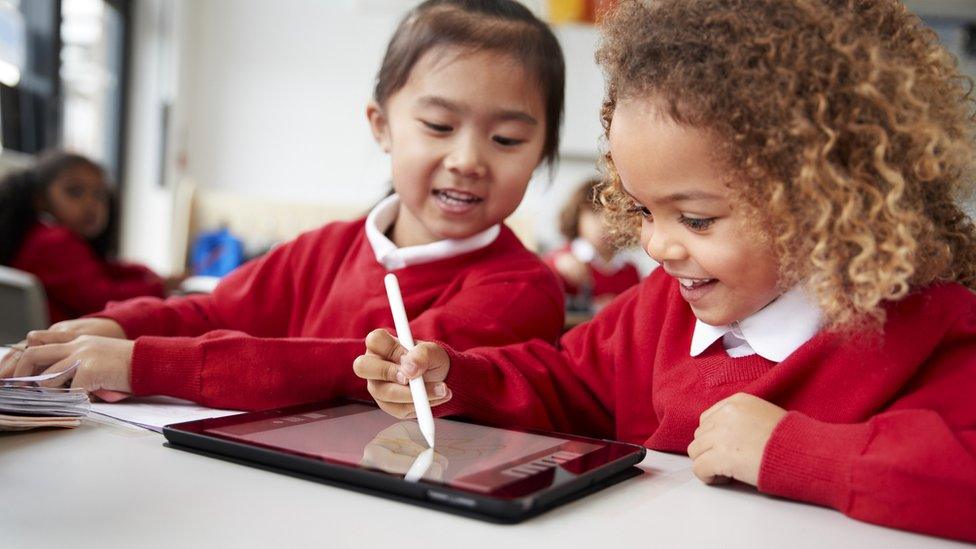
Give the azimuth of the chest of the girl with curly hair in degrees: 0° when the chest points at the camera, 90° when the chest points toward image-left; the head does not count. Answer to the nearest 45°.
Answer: approximately 45°

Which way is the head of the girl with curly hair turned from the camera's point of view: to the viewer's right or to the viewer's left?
to the viewer's left

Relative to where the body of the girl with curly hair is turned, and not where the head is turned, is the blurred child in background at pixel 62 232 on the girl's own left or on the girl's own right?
on the girl's own right

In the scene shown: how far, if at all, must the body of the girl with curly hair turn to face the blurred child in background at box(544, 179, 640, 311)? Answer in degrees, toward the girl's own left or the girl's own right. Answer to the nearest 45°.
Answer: approximately 135° to the girl's own right

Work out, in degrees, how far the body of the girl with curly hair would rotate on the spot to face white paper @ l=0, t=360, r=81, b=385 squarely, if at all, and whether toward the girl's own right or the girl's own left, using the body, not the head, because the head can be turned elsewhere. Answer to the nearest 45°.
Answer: approximately 45° to the girl's own right
